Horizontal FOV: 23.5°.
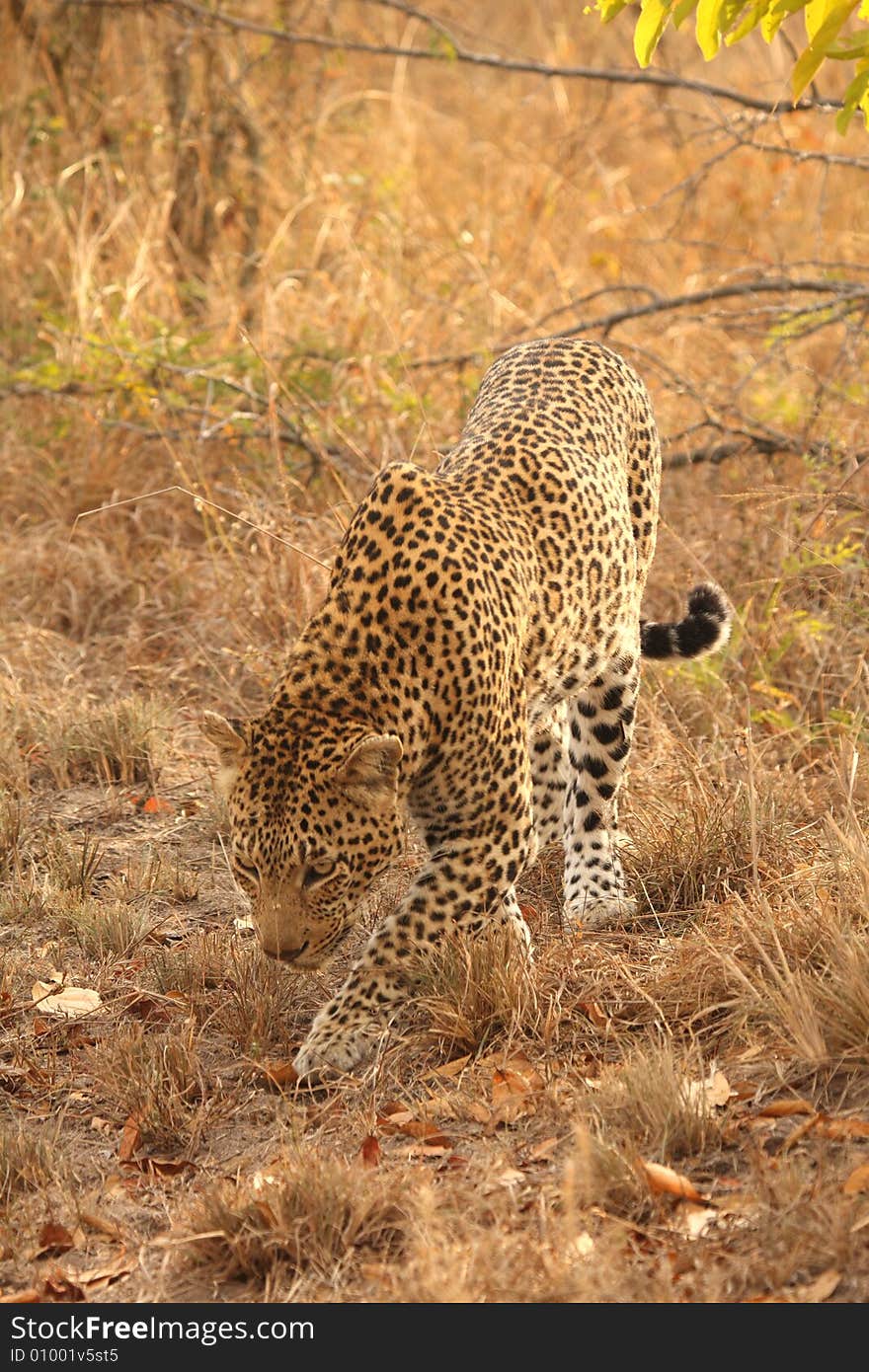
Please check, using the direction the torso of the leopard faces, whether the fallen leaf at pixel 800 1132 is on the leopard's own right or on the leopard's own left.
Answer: on the leopard's own left

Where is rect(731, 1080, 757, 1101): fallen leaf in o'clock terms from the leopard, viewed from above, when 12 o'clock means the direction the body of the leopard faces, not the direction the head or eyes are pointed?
The fallen leaf is roughly at 9 o'clock from the leopard.

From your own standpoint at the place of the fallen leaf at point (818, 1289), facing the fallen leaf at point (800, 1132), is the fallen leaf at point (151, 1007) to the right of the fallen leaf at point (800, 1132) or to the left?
left

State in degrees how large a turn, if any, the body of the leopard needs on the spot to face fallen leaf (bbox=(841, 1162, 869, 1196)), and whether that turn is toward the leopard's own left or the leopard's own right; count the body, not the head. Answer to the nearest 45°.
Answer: approximately 90° to the leopard's own left

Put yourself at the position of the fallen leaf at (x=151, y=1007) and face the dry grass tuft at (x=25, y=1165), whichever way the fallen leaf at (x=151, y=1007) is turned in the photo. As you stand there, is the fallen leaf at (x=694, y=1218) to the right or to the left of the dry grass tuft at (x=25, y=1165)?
left

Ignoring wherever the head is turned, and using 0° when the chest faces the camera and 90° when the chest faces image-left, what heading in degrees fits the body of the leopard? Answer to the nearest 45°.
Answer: approximately 45°

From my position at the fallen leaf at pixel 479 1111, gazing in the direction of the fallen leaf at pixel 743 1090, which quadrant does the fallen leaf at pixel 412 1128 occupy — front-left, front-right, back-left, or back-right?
back-right

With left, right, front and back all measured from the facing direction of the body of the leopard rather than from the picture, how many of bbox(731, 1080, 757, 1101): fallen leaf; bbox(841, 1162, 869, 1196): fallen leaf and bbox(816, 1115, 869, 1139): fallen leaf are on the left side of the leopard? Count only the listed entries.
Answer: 3
